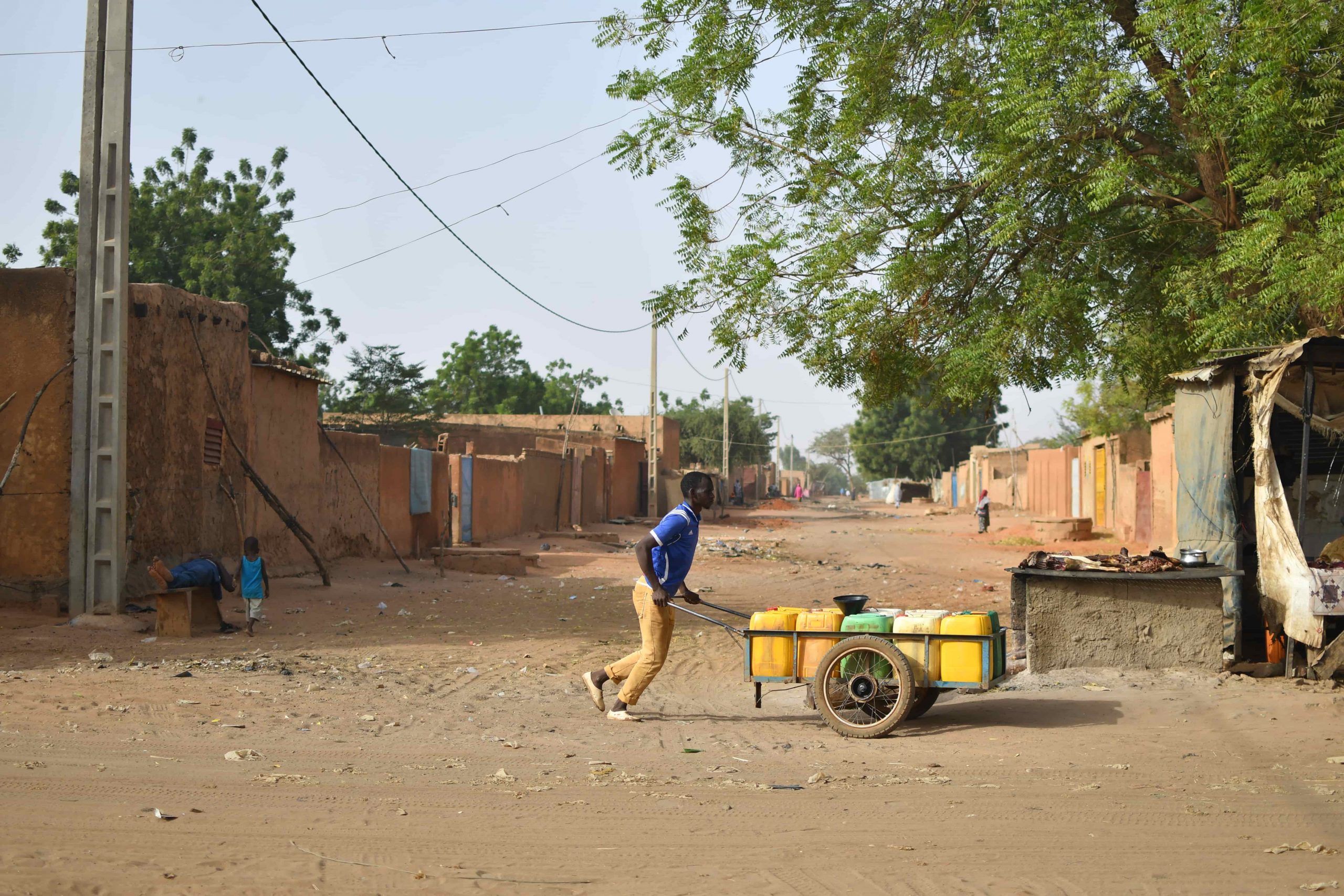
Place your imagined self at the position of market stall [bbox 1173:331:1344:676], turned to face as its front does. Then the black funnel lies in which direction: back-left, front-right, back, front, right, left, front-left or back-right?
front-right

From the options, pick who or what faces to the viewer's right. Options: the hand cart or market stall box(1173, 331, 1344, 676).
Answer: the hand cart

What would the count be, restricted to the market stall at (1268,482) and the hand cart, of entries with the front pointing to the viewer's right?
1

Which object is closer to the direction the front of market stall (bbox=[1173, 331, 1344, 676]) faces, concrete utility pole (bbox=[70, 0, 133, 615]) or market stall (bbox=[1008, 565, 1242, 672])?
the market stall

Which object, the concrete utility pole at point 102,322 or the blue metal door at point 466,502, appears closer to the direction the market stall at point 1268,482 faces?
the concrete utility pole

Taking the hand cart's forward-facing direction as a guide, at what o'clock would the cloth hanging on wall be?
The cloth hanging on wall is roughly at 8 o'clock from the hand cart.

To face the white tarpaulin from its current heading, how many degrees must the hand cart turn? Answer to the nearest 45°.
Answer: approximately 45° to its left

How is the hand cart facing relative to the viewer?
to the viewer's right

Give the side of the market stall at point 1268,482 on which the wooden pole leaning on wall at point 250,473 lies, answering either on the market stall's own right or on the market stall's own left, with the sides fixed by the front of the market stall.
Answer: on the market stall's own right
